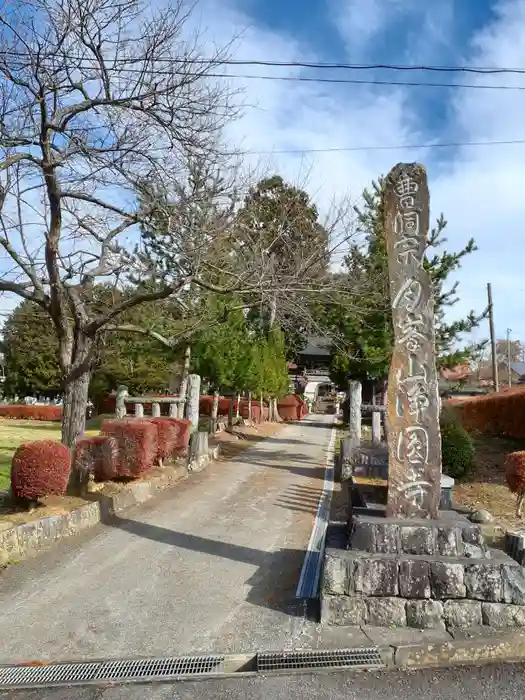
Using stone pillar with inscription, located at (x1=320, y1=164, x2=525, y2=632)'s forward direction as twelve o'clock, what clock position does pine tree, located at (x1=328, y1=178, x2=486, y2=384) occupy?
The pine tree is roughly at 6 o'clock from the stone pillar with inscription.

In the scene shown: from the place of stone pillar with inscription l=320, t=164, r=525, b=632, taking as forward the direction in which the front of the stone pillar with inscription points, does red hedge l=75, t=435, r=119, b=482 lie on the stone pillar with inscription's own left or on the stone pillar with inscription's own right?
on the stone pillar with inscription's own right

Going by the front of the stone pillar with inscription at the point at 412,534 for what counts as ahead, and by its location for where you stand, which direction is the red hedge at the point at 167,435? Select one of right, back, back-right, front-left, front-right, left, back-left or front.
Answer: back-right

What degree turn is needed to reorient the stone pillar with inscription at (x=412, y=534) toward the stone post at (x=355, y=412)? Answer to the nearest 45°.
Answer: approximately 180°

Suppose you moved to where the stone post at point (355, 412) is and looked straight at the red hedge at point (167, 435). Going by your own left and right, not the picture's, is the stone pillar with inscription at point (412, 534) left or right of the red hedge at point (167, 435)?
left

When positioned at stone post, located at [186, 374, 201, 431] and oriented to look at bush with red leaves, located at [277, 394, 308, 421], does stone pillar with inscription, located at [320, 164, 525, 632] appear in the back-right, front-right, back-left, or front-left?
back-right

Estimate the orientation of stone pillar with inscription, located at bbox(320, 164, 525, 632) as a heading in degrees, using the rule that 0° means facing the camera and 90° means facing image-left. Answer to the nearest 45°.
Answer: approximately 0°

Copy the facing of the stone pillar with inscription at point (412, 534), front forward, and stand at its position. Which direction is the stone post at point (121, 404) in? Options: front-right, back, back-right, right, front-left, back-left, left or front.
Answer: back-right

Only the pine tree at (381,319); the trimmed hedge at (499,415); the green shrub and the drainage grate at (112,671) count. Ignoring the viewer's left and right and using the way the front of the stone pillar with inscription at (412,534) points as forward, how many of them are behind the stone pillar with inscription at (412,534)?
3

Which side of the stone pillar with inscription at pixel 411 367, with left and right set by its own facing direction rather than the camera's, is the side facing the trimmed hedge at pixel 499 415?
back

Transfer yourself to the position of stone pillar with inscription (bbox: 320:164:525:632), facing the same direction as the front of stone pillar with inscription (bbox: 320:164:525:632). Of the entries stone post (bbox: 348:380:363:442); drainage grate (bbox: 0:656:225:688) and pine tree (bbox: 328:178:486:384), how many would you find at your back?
2

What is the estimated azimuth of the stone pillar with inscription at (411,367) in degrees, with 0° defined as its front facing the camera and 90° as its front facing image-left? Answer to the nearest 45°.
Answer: approximately 0°

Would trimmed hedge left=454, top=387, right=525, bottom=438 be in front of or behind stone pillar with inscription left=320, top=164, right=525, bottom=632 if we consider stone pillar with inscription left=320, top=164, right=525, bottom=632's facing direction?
behind
